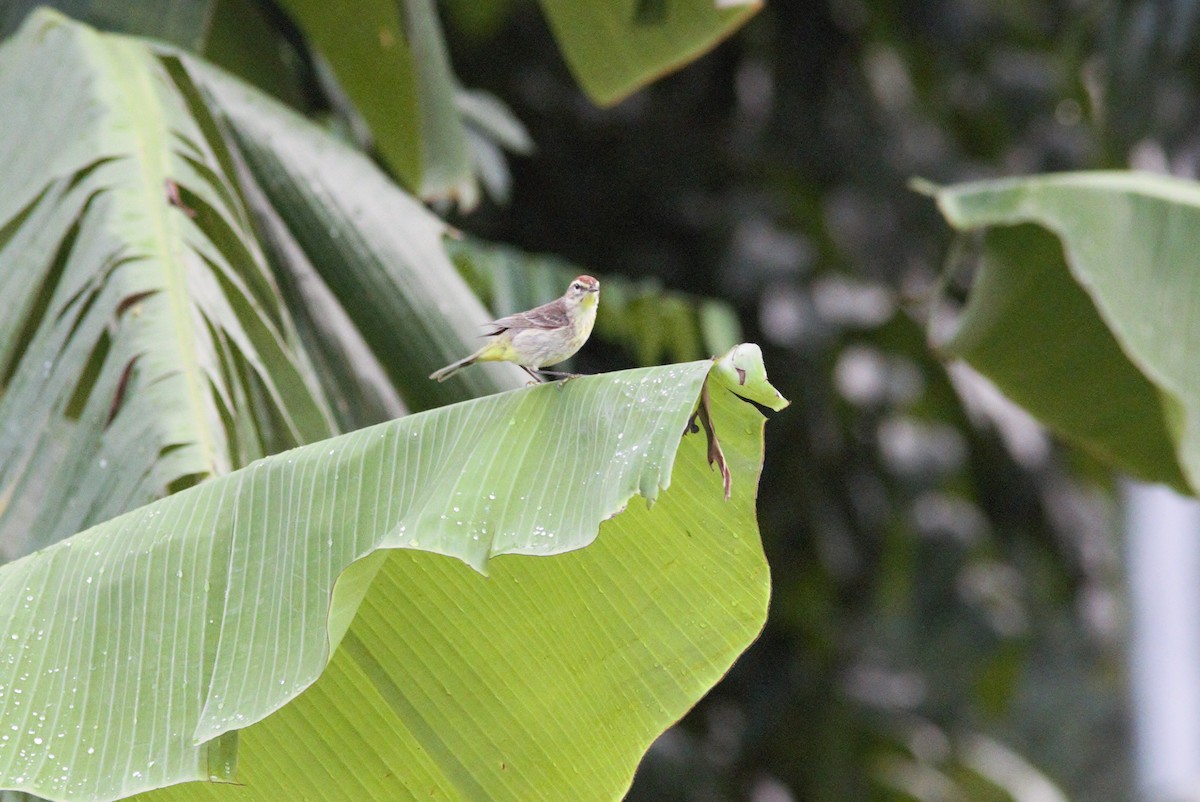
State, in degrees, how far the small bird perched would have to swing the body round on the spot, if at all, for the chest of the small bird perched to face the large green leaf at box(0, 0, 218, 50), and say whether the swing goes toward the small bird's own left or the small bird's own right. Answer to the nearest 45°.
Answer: approximately 90° to the small bird's own left

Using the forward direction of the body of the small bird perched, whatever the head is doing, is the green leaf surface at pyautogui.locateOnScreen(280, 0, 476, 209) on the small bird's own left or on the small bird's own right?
on the small bird's own left

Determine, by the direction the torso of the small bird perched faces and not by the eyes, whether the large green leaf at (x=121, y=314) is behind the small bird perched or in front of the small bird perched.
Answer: behind

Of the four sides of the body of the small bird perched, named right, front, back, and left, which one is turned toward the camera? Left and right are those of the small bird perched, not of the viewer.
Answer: right

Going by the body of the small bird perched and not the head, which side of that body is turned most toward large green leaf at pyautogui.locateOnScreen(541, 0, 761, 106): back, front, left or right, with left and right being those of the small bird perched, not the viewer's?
left

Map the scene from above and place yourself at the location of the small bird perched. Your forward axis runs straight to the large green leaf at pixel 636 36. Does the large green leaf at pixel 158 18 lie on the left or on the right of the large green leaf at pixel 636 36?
left
